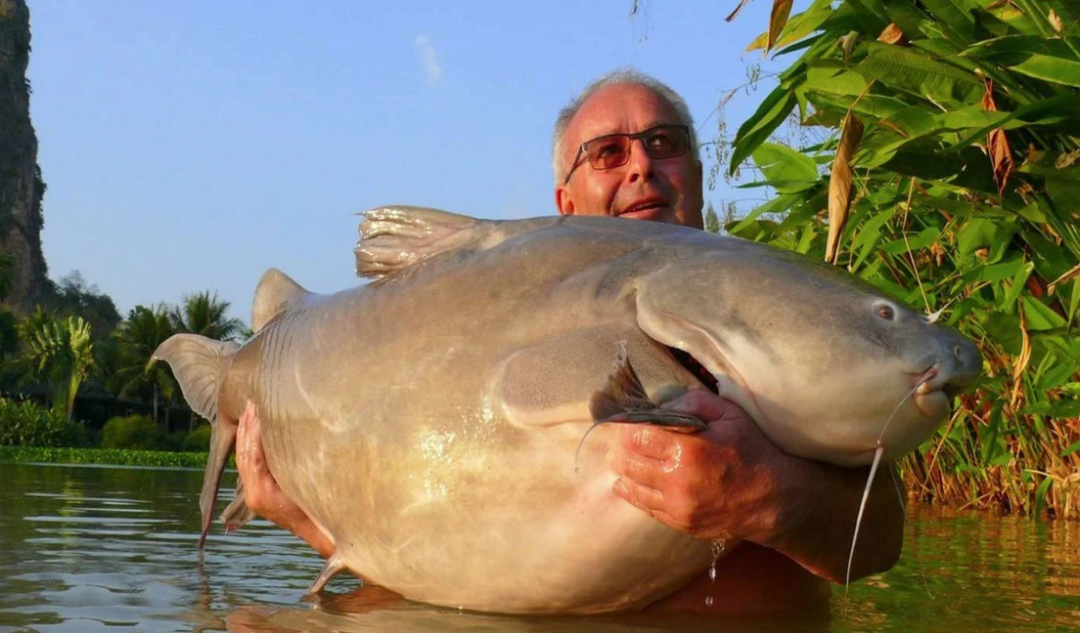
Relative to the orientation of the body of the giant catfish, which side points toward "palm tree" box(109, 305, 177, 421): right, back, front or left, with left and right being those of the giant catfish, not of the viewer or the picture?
left

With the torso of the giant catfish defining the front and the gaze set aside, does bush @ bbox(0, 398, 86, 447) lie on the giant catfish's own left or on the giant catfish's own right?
on the giant catfish's own left

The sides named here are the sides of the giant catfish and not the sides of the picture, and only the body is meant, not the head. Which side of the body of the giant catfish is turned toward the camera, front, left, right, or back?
right

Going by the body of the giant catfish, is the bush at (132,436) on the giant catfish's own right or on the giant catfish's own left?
on the giant catfish's own left

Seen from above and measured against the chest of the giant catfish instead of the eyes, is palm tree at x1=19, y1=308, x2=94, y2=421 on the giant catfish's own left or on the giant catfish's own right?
on the giant catfish's own left
